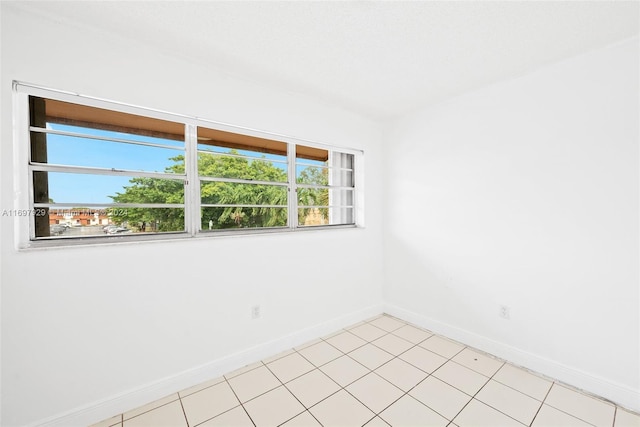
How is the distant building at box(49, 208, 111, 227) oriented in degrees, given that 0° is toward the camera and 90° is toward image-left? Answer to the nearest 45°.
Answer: approximately 0°

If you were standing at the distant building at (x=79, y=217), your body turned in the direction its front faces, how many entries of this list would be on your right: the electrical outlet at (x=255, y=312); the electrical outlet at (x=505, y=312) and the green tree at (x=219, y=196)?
0

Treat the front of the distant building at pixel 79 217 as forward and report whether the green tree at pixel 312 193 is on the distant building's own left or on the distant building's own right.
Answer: on the distant building's own left

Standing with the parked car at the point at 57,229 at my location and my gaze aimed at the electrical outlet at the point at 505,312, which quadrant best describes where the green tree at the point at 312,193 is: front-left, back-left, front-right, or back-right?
front-left

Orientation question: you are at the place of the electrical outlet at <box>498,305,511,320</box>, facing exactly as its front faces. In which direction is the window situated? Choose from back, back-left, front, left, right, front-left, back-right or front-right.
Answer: front-right

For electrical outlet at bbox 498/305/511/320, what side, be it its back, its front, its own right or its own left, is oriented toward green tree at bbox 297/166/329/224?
right

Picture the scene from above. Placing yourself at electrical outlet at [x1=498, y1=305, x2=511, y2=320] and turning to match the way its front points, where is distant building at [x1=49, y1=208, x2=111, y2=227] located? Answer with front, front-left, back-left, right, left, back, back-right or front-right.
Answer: front-right

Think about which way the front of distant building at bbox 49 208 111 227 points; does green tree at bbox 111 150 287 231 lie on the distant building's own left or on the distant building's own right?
on the distant building's own left

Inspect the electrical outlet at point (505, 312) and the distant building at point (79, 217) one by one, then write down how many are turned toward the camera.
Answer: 2

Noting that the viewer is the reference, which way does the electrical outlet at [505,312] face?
facing the viewer
